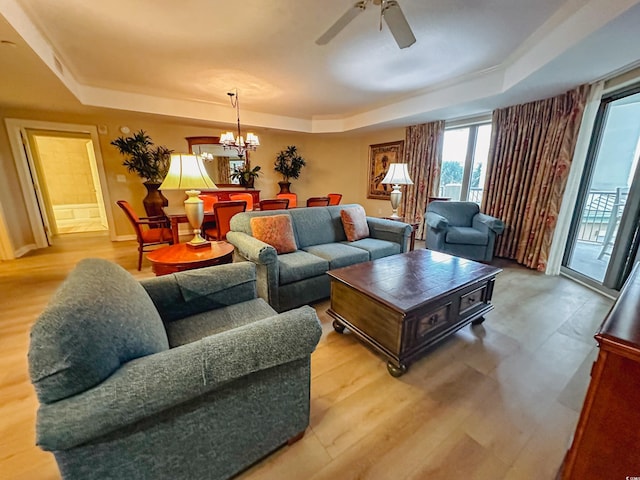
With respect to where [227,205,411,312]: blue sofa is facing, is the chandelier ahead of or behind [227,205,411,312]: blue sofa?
behind

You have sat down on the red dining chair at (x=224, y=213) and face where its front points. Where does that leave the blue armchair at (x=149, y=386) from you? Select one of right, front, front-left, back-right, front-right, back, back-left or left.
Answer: back-left

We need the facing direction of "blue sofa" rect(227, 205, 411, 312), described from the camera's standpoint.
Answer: facing the viewer and to the right of the viewer

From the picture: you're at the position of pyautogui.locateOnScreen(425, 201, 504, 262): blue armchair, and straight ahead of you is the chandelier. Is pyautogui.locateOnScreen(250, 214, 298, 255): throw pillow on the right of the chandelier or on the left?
left

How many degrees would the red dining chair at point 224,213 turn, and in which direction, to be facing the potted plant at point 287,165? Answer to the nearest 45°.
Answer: approximately 90° to its right

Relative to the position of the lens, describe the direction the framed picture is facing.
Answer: facing the viewer and to the left of the viewer

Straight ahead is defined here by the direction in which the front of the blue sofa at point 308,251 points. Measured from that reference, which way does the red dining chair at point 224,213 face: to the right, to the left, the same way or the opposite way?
the opposite way

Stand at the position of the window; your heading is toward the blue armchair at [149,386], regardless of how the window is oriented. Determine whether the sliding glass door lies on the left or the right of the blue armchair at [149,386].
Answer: left

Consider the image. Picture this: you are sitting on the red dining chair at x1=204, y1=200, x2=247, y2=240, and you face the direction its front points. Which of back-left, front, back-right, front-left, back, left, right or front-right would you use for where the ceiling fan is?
back

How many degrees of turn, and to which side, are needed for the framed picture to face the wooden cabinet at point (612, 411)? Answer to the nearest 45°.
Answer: approximately 45° to its left

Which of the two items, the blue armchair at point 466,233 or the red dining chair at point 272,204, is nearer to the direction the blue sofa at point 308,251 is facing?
the blue armchair

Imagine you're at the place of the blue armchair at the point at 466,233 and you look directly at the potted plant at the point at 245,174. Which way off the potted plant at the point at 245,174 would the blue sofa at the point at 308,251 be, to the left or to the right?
left

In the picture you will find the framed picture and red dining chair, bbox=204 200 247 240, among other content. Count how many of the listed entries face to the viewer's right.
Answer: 0

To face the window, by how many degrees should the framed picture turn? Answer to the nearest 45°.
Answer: approximately 90° to its left

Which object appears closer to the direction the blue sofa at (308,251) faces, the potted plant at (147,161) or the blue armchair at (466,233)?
the blue armchair

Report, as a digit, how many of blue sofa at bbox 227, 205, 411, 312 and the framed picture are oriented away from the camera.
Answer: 0
